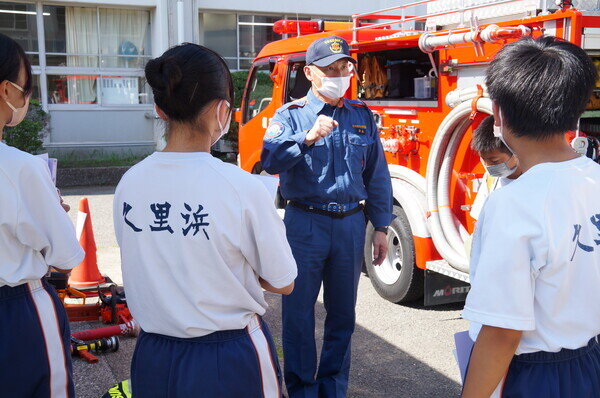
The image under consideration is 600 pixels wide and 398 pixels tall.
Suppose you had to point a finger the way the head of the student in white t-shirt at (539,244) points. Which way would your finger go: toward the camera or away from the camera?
away from the camera

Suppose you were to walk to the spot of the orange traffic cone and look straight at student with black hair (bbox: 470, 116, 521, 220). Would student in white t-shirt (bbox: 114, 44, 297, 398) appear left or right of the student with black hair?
right

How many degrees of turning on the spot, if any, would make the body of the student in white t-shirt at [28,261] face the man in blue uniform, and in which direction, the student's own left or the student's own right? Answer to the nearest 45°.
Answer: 0° — they already face them

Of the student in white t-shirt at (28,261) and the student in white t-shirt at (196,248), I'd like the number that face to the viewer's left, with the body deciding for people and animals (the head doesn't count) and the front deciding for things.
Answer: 0

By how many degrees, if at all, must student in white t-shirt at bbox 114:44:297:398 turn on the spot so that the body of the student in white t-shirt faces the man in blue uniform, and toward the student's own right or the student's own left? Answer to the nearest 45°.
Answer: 0° — they already face them

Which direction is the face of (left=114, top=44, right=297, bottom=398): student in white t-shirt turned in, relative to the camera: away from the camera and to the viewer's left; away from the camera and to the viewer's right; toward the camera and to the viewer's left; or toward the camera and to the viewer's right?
away from the camera and to the viewer's right

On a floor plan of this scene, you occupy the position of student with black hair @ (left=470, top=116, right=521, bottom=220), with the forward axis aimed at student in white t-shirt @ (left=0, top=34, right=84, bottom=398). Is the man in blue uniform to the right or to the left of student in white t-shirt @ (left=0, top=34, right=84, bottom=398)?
right

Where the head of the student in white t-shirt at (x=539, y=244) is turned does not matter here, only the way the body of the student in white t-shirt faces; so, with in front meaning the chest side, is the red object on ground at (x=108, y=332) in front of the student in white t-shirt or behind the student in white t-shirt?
in front

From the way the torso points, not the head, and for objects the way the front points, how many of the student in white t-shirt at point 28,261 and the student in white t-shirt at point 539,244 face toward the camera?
0

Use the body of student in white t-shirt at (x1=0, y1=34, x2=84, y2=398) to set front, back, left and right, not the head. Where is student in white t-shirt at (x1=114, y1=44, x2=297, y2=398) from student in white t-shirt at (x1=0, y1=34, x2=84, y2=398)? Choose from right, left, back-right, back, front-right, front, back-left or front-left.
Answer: right

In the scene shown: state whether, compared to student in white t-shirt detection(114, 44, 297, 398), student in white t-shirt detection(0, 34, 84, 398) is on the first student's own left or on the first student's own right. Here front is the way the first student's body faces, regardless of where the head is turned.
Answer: on the first student's own left

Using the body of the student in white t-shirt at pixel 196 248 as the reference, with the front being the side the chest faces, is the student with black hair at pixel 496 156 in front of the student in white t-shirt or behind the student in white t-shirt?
in front

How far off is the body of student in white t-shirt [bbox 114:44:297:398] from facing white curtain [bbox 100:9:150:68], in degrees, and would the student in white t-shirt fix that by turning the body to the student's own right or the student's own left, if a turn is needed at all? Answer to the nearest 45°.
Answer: approximately 45° to the student's own left

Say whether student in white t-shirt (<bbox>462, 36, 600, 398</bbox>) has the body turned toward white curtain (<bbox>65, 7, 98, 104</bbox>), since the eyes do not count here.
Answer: yes

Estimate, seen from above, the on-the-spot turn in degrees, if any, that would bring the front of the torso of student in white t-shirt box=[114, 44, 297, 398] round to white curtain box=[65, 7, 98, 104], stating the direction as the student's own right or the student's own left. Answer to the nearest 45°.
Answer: approximately 45° to the student's own left

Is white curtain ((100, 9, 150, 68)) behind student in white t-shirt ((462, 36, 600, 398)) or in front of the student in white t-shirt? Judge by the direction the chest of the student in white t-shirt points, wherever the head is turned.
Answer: in front

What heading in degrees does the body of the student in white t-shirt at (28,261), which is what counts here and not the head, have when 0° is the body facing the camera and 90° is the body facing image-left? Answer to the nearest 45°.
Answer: approximately 225°

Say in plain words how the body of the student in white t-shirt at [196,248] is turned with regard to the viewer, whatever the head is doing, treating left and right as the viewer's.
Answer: facing away from the viewer and to the right of the viewer
